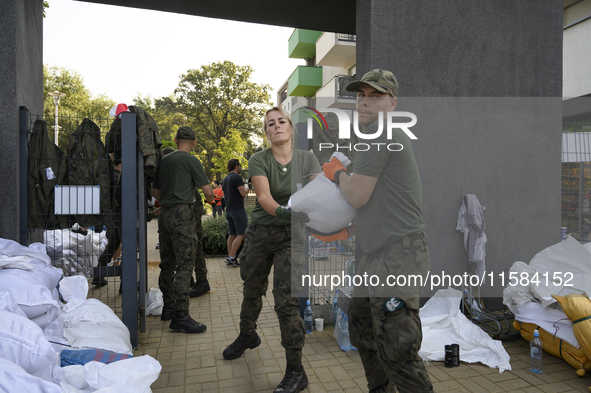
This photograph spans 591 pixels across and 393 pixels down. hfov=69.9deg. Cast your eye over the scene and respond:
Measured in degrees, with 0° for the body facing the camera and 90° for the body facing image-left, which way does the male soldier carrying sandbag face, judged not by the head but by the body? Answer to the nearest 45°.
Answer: approximately 90°

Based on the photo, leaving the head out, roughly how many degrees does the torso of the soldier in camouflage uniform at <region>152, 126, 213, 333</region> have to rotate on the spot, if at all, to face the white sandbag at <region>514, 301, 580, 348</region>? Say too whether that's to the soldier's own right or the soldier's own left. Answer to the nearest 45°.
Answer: approximately 90° to the soldier's own right

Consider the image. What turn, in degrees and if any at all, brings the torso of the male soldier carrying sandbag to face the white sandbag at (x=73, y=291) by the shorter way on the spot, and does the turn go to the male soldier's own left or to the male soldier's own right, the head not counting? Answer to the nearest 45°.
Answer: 0° — they already face it

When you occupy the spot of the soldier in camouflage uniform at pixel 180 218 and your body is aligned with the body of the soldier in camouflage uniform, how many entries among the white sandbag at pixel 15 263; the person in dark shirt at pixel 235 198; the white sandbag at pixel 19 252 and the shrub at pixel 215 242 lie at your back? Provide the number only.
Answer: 2

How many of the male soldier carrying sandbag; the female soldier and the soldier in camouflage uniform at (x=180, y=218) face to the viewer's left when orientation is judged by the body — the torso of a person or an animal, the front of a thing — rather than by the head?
1

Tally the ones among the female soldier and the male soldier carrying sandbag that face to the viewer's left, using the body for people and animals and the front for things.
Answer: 1

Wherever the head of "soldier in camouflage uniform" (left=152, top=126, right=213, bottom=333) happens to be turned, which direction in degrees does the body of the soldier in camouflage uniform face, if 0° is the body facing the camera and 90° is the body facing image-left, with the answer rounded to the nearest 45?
approximately 225°

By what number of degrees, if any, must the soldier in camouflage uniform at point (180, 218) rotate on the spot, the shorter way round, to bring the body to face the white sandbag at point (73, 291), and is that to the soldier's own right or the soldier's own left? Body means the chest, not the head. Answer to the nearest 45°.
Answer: approximately 180°

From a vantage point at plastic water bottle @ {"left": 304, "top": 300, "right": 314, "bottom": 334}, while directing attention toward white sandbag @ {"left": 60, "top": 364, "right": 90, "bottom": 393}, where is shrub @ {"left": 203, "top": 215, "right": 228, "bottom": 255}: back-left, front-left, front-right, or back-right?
back-right

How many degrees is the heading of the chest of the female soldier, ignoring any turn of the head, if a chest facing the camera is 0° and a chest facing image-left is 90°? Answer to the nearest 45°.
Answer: approximately 0°
